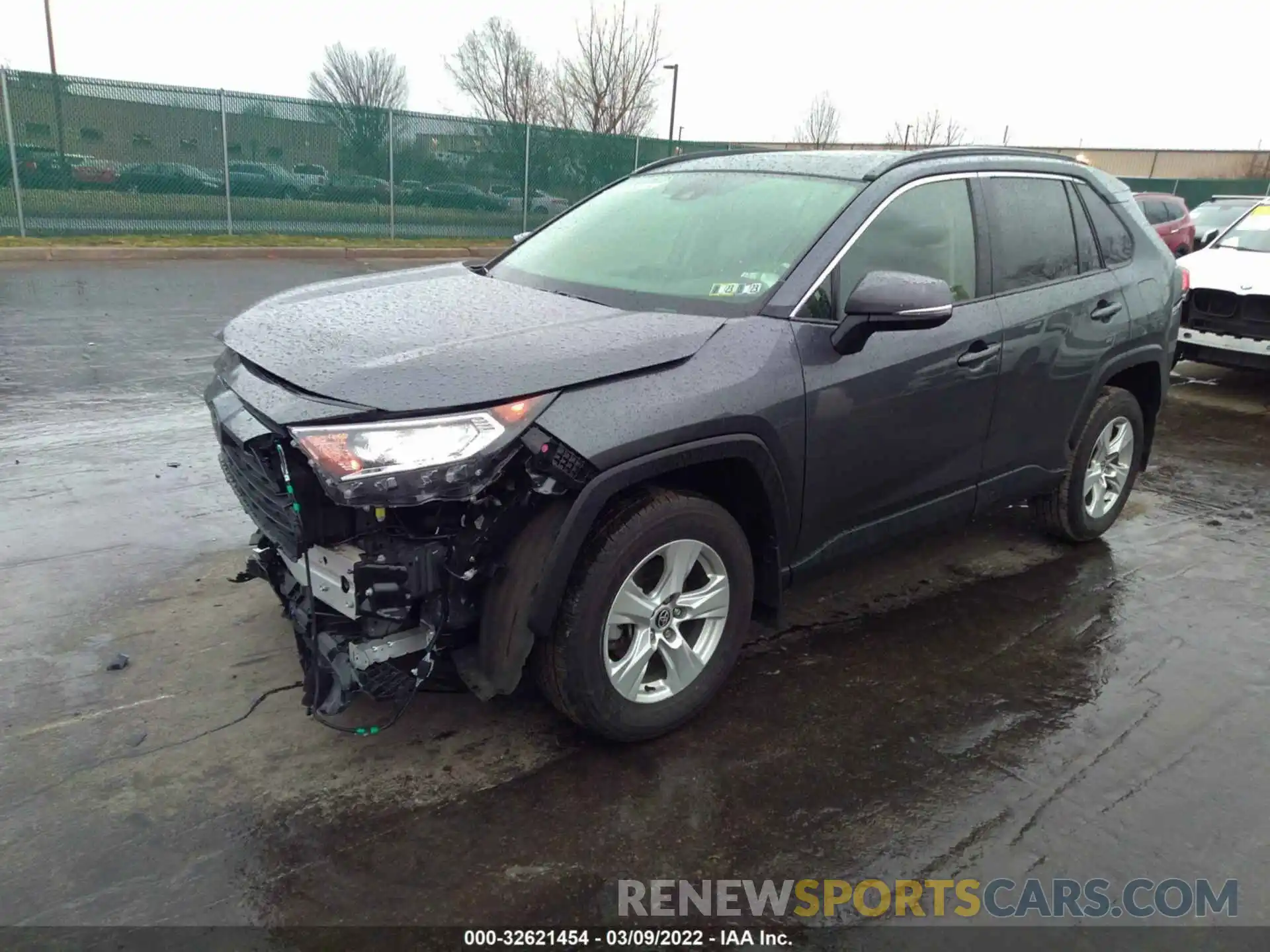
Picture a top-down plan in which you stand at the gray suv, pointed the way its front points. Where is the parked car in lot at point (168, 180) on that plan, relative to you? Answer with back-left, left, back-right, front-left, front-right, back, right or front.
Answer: right

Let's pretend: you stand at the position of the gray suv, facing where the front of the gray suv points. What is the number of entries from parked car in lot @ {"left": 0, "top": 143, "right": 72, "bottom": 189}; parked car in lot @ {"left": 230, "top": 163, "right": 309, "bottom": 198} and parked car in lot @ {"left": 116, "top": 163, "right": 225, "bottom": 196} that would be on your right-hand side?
3

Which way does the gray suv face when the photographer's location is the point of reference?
facing the viewer and to the left of the viewer

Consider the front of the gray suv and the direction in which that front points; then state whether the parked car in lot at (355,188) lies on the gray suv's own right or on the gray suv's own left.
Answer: on the gray suv's own right

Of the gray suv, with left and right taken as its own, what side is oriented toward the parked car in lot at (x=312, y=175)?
right

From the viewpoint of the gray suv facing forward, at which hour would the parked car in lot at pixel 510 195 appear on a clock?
The parked car in lot is roughly at 4 o'clock from the gray suv.

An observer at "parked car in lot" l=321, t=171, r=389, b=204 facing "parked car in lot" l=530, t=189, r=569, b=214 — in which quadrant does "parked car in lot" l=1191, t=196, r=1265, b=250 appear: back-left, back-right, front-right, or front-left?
front-right

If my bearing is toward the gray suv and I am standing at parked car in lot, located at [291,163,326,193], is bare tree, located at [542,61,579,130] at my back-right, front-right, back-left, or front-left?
back-left
